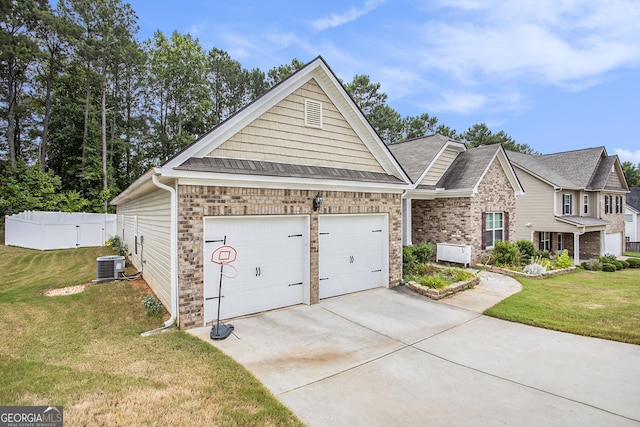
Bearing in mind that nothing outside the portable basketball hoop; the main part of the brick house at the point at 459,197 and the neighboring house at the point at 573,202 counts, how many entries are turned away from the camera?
0

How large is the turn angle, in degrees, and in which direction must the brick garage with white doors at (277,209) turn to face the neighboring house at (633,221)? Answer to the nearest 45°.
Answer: approximately 90° to its left

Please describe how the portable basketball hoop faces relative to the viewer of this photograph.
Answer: facing the viewer and to the right of the viewer

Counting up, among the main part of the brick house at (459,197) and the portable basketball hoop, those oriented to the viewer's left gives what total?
0

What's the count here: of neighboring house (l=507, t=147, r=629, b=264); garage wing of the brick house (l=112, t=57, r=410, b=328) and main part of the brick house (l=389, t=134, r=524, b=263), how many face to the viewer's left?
0

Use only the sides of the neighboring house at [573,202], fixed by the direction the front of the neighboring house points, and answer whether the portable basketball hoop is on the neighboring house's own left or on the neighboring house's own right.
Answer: on the neighboring house's own right

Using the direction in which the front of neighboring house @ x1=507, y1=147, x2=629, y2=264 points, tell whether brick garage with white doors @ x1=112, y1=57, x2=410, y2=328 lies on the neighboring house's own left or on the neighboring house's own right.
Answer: on the neighboring house's own right

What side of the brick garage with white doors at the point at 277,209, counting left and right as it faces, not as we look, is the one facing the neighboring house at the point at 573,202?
left

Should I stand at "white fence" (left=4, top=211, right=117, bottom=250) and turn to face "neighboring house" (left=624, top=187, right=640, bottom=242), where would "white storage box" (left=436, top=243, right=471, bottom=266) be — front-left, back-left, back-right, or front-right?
front-right

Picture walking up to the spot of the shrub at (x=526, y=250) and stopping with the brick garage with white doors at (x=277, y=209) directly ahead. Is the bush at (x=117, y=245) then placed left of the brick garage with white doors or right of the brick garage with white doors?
right

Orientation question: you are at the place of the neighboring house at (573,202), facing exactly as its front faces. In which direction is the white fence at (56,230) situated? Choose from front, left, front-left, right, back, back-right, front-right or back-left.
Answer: right

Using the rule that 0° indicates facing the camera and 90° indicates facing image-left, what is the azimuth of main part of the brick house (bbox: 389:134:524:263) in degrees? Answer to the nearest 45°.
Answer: approximately 315°

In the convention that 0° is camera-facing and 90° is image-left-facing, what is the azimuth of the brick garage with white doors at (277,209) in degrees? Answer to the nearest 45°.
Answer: approximately 315°
